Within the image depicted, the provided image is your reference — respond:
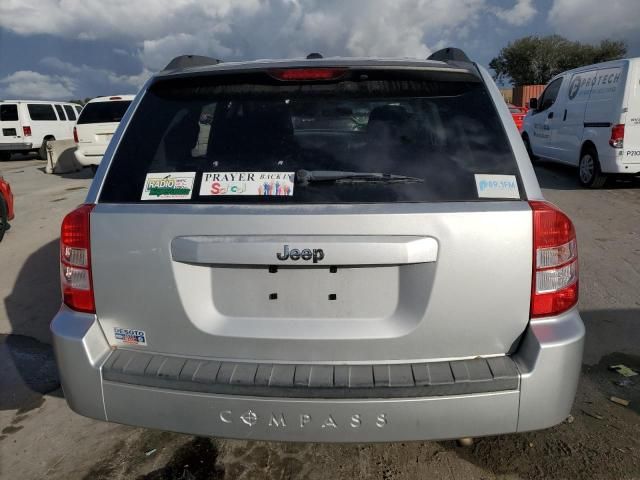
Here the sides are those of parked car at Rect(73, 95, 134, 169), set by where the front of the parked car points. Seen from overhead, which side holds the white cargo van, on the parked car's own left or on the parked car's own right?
on the parked car's own right

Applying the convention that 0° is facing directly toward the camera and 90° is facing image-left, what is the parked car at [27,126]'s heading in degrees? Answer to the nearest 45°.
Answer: approximately 225°

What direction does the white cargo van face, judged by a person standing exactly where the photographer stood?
facing away from the viewer and to the left of the viewer

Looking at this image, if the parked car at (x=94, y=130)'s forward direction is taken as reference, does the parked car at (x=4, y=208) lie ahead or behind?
behind

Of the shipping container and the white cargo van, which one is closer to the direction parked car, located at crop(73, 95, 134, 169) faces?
the shipping container

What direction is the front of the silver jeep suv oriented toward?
away from the camera

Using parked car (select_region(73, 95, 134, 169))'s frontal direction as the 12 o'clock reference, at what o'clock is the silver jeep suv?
The silver jeep suv is roughly at 6 o'clock from the parked car.

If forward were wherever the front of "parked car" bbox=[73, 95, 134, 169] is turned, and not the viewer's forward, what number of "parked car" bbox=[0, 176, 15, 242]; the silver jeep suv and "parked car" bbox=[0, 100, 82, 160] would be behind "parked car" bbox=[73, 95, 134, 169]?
2

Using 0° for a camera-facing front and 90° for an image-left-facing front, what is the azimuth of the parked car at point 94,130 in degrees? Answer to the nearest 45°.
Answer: approximately 180°

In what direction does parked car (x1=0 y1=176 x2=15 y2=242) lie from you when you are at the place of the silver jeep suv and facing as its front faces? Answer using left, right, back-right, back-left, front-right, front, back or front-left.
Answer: front-left

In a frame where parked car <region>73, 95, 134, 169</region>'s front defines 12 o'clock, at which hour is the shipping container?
The shipping container is roughly at 2 o'clock from the parked car.

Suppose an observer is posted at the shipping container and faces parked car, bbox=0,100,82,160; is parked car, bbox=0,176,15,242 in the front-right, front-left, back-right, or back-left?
front-left

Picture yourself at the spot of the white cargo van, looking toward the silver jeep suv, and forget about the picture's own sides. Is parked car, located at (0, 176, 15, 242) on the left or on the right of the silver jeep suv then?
right

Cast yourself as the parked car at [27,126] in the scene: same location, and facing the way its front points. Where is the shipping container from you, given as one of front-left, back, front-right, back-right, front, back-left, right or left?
front-right

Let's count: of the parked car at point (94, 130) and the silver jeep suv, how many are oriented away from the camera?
2

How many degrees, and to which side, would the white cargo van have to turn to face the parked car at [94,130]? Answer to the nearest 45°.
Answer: approximately 45° to its left
